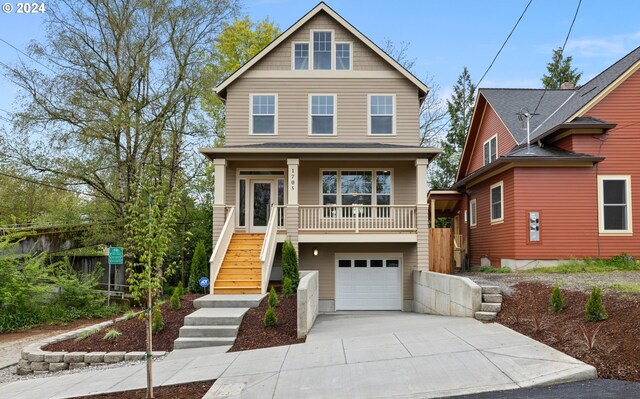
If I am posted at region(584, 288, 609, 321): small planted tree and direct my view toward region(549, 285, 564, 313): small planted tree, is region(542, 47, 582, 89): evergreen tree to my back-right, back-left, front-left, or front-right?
front-right

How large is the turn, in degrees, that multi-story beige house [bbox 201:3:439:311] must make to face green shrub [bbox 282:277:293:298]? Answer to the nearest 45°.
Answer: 0° — it already faces it

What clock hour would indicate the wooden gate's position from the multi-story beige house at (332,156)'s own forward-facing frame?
The wooden gate is roughly at 9 o'clock from the multi-story beige house.

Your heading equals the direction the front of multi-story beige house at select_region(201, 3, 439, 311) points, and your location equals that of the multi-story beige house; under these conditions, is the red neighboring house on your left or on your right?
on your left

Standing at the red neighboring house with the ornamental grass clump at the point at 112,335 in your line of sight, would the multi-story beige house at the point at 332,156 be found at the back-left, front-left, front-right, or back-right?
front-right

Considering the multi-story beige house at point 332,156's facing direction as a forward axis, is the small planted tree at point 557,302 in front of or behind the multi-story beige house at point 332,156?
in front

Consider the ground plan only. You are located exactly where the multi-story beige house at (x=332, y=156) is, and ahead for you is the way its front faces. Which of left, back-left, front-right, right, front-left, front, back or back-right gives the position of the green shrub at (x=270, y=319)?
front

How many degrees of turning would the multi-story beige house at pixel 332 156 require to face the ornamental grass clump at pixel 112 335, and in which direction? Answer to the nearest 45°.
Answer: approximately 45° to its right

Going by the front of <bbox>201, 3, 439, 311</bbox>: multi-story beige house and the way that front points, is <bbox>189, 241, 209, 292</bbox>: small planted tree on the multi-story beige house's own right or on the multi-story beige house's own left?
on the multi-story beige house's own right

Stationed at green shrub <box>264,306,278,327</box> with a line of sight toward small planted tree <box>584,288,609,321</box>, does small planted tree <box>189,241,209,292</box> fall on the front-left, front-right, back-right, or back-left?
back-left

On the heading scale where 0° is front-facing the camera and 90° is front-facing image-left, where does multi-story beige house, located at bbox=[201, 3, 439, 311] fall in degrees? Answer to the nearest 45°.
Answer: approximately 0°

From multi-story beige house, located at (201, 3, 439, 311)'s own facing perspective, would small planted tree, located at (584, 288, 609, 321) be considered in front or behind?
in front
